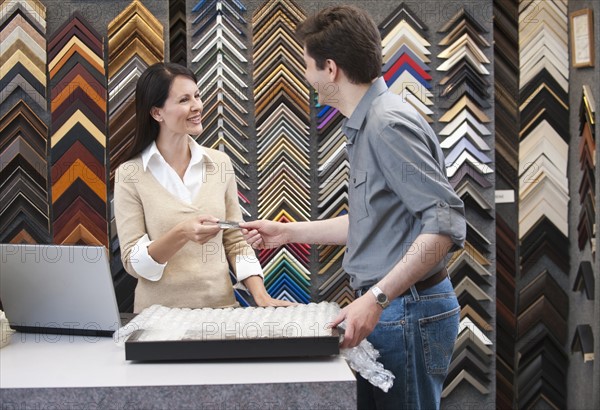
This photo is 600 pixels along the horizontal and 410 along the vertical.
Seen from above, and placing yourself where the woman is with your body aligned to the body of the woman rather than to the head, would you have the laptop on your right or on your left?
on your right

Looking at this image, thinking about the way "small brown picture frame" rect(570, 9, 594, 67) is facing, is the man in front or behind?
in front

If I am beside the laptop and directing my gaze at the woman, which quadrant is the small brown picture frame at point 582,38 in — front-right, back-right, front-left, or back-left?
front-right

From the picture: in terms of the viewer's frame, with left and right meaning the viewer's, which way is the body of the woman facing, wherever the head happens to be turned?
facing the viewer and to the right of the viewer

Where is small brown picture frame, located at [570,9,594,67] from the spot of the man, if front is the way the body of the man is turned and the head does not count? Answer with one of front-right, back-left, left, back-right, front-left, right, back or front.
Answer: back-right

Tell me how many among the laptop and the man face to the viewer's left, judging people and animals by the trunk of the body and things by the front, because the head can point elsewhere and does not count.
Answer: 1

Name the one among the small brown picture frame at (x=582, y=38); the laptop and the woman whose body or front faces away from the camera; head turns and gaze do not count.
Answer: the laptop

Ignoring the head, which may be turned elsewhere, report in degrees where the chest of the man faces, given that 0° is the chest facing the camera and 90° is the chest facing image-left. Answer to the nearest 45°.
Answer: approximately 90°

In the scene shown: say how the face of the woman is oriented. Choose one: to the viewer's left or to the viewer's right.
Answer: to the viewer's right

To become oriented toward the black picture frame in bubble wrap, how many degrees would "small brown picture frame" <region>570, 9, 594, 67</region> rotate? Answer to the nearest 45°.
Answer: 0° — it already faces it

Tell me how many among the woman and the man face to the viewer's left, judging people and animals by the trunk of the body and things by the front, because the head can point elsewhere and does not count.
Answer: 1

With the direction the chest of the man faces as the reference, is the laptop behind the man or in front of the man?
in front

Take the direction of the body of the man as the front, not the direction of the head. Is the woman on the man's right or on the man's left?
on the man's right

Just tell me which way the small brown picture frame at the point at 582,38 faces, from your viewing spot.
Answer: facing the viewer and to the left of the viewer

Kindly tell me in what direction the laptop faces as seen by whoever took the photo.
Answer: facing away from the viewer

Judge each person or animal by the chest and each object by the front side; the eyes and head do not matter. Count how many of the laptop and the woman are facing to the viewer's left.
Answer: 0
